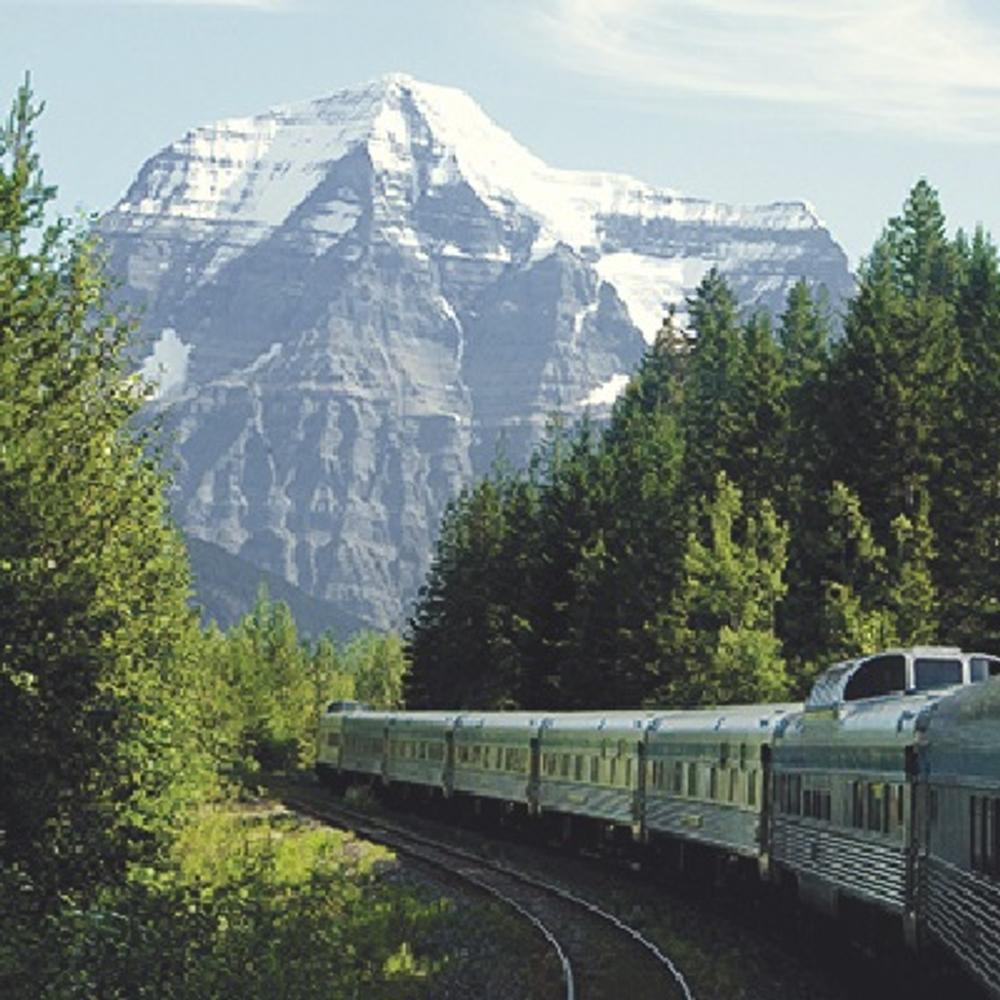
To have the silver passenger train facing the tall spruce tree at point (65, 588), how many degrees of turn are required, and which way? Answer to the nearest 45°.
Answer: approximately 45° to its left

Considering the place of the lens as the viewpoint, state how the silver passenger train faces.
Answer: facing away from the viewer and to the left of the viewer
